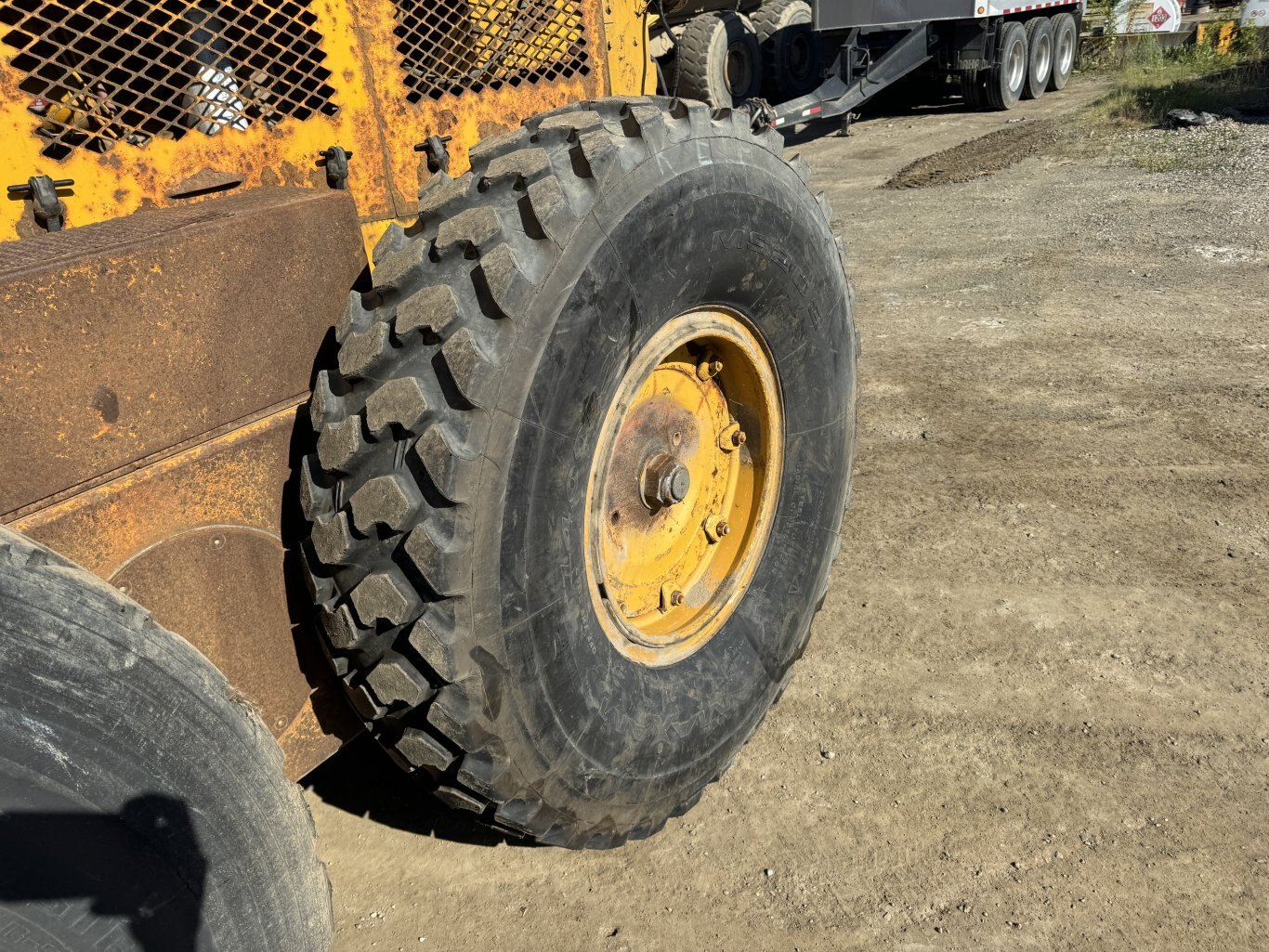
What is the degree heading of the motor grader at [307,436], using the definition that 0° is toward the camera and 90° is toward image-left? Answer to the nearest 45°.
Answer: approximately 45°

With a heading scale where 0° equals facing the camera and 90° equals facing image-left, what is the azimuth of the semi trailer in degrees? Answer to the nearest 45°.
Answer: approximately 45°

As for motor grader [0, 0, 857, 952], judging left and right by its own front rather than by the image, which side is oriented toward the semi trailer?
back

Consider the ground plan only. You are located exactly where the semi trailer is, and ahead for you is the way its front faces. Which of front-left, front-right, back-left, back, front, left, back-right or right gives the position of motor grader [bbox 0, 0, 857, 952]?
front-left

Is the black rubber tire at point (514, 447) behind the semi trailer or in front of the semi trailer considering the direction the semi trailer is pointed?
in front

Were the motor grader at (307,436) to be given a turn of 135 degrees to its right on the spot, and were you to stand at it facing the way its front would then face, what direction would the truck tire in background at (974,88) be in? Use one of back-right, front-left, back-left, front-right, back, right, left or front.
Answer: front-right

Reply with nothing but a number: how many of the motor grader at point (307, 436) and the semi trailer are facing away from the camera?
0
